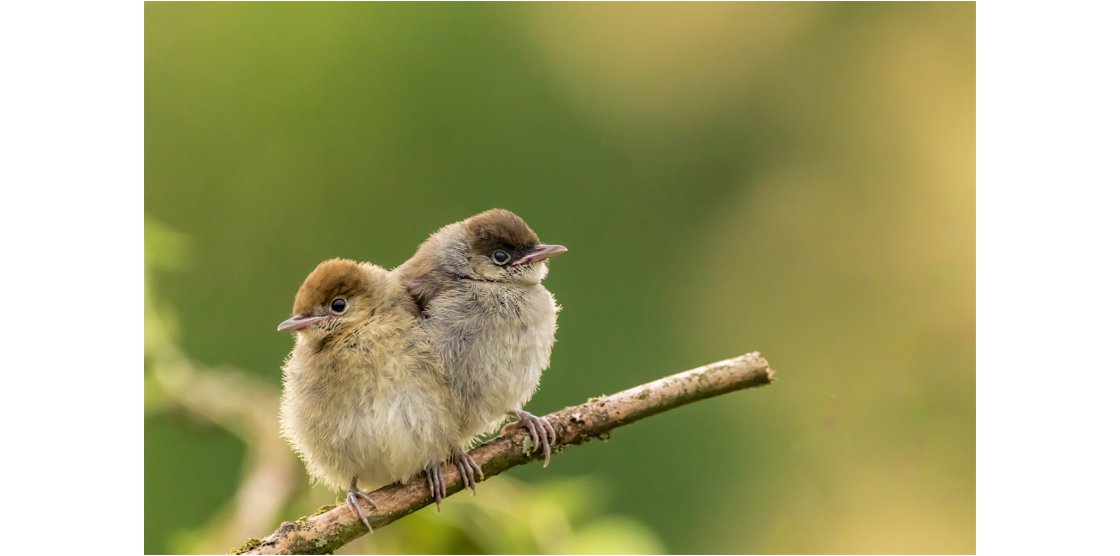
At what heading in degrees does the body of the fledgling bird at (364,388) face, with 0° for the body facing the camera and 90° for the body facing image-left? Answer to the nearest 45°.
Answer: approximately 45°

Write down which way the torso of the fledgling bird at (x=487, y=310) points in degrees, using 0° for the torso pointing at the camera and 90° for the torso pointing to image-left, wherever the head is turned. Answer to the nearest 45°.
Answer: approximately 315°
